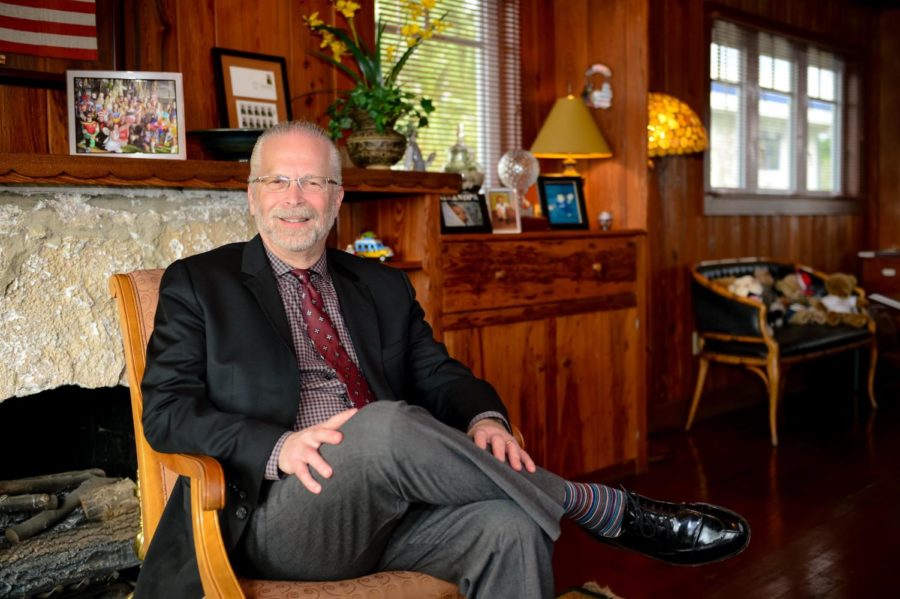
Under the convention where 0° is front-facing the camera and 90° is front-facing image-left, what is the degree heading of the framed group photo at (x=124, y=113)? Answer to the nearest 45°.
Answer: approximately 0°

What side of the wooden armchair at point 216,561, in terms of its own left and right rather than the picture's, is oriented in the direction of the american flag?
back

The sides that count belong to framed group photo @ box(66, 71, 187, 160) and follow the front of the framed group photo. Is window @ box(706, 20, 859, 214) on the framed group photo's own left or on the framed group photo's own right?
on the framed group photo's own left

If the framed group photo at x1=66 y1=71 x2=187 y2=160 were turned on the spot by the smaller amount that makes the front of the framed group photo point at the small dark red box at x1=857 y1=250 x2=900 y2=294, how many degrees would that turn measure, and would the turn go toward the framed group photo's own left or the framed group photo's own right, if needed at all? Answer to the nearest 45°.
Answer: approximately 135° to the framed group photo's own left

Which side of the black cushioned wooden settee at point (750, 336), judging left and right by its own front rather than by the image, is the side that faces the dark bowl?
right

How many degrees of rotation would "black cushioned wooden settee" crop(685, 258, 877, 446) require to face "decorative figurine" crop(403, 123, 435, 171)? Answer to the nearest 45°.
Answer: approximately 90° to its right

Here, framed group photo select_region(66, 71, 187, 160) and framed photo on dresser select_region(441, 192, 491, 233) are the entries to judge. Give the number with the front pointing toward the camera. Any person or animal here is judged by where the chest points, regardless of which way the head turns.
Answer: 2

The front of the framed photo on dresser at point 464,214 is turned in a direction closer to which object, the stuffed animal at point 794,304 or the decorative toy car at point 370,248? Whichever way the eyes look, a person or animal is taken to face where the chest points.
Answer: the decorative toy car

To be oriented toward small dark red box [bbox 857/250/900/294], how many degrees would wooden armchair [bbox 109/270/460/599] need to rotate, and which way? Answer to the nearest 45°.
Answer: approximately 90° to its left

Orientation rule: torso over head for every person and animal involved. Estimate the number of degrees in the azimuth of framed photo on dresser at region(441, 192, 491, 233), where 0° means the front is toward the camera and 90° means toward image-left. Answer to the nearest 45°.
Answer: approximately 0°

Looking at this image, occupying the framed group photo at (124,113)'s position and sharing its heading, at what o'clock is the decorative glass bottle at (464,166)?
The decorative glass bottle is roughly at 8 o'clock from the framed group photo.

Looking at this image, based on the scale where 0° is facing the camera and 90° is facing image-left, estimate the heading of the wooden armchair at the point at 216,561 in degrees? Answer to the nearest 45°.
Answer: approximately 315°
